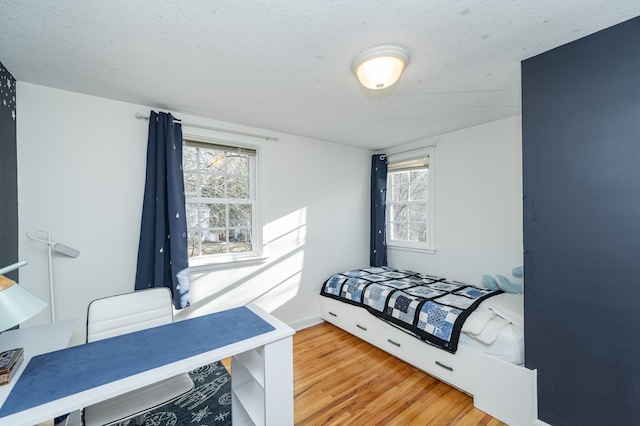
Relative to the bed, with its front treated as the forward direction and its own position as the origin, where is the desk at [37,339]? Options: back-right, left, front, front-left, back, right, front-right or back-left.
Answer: left

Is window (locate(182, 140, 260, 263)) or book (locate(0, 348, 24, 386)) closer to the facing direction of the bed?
the window

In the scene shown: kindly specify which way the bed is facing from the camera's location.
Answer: facing away from the viewer and to the left of the viewer

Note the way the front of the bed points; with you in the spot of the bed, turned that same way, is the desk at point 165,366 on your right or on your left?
on your left

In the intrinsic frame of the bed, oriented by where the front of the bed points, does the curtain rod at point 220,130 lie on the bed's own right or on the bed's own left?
on the bed's own left
